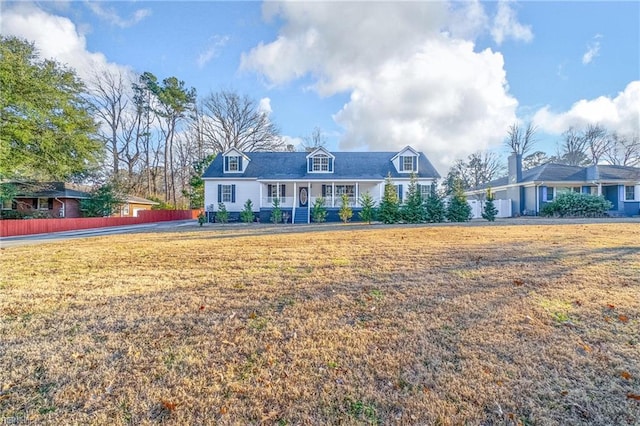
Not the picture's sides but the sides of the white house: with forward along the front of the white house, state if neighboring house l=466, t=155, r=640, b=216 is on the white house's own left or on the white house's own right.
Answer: on the white house's own left

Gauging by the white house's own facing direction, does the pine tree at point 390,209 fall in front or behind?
in front

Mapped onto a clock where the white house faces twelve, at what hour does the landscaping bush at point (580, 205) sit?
The landscaping bush is roughly at 9 o'clock from the white house.

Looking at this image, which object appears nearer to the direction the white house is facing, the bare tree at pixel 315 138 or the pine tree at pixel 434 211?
the pine tree

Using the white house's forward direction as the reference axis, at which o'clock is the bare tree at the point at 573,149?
The bare tree is roughly at 8 o'clock from the white house.

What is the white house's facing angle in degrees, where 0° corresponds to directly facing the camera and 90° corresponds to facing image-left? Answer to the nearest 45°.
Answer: approximately 0°

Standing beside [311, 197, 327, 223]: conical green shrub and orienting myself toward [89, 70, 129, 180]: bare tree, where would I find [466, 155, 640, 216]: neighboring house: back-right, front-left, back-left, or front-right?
back-right

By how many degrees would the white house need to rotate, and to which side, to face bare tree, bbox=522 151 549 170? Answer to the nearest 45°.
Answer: approximately 135° to its left

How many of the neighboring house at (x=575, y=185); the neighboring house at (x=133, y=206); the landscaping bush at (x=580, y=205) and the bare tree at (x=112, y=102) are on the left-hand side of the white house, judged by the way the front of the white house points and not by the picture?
2

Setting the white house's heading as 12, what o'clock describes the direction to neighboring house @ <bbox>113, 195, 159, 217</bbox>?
The neighboring house is roughly at 4 o'clock from the white house.

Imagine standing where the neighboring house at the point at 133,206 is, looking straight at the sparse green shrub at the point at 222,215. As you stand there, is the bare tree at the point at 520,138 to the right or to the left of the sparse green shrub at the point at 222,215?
left

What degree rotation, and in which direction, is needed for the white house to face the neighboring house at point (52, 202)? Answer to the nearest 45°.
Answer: approximately 90° to its right

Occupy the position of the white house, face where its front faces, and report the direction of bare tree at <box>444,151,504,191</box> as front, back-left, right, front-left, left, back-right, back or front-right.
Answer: back-left

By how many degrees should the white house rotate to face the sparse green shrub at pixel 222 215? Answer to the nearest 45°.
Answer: approximately 90° to its right
